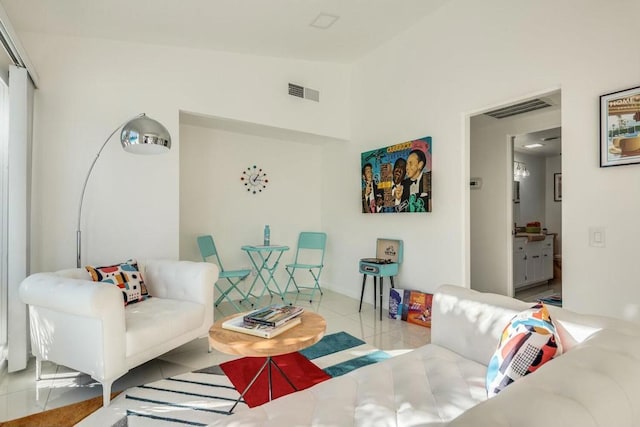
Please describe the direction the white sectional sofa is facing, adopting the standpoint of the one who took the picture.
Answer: facing away from the viewer and to the left of the viewer

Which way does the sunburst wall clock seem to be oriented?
toward the camera

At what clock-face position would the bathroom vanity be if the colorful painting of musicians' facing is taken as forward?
The bathroom vanity is roughly at 6 o'clock from the colorful painting of musicians.

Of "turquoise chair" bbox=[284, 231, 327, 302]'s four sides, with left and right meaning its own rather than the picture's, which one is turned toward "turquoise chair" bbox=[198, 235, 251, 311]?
front

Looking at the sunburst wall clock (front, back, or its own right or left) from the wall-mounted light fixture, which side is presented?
left

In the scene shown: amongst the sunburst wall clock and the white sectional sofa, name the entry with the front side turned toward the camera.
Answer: the sunburst wall clock

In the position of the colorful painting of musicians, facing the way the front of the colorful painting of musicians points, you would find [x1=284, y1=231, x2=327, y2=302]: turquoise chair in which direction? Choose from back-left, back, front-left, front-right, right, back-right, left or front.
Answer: right

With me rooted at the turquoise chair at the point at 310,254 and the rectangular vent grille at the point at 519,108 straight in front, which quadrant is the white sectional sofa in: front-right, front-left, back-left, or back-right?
front-right

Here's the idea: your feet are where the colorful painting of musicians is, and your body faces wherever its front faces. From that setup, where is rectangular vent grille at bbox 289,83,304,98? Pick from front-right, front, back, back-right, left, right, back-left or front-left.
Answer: front-right

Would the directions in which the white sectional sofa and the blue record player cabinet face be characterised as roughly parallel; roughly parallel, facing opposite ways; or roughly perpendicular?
roughly perpendicular

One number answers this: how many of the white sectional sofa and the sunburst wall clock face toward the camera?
1

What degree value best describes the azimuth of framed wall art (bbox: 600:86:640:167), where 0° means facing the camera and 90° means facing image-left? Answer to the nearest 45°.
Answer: approximately 45°

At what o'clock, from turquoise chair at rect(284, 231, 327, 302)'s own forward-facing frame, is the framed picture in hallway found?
The framed picture in hallway is roughly at 7 o'clock from the turquoise chair.

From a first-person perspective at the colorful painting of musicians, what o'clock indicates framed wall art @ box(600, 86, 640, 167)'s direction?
The framed wall art is roughly at 9 o'clock from the colorful painting of musicians.

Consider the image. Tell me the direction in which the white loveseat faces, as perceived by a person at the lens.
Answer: facing the viewer and to the right of the viewer
